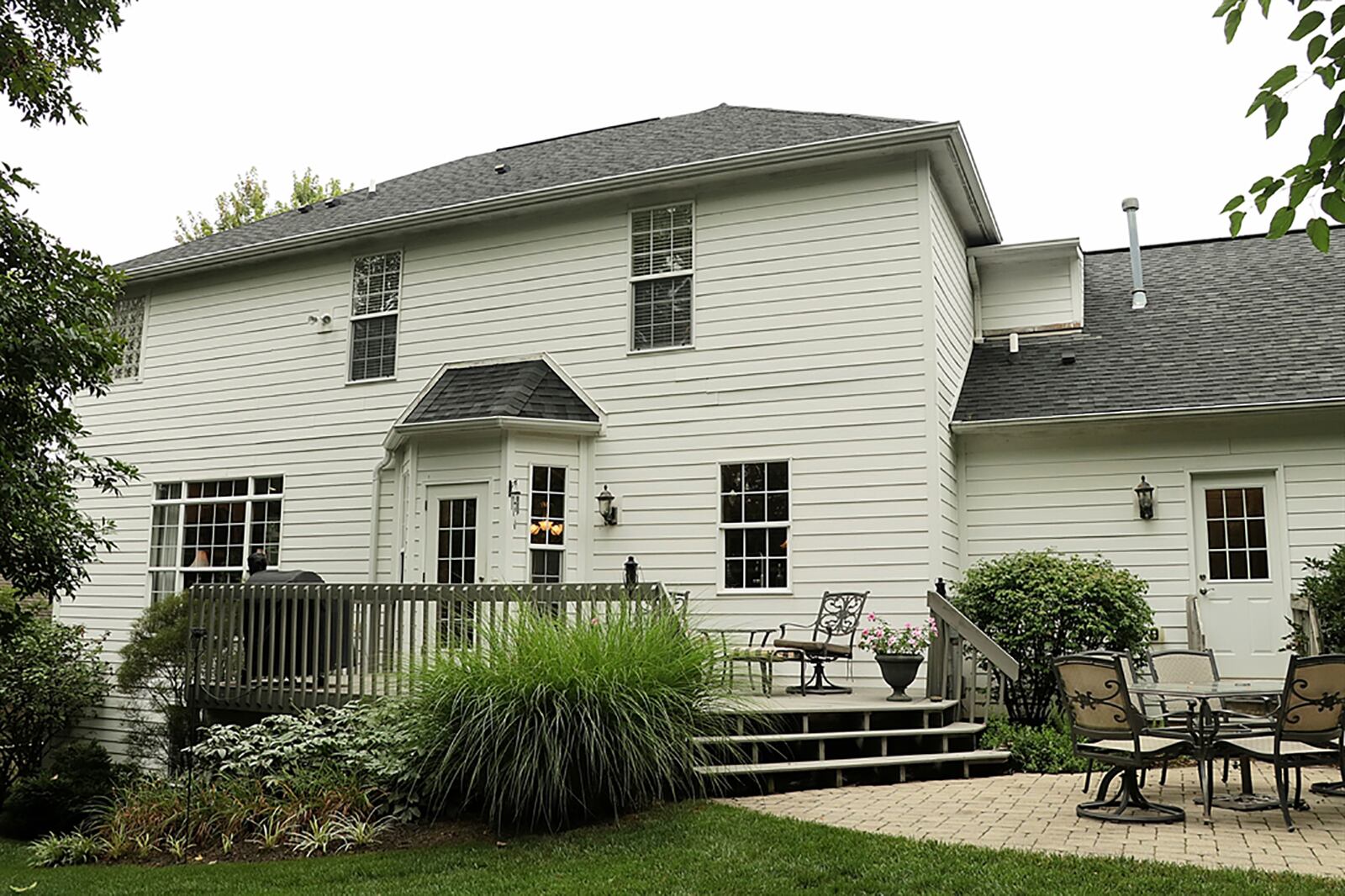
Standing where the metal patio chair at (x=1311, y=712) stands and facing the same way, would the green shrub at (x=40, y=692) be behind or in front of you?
in front

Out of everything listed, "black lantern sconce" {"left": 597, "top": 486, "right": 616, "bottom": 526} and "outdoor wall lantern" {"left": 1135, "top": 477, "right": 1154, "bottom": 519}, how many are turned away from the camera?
0

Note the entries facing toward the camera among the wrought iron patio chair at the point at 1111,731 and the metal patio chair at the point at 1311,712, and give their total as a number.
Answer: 0

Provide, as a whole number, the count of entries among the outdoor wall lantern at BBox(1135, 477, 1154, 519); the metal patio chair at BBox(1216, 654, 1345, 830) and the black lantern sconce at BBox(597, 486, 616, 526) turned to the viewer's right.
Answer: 0

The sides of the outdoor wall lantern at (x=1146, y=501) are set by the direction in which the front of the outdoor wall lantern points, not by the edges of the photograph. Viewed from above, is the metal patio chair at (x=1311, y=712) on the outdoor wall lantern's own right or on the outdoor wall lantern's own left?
on the outdoor wall lantern's own left

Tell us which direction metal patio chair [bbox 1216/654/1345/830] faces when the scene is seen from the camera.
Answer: facing away from the viewer and to the left of the viewer

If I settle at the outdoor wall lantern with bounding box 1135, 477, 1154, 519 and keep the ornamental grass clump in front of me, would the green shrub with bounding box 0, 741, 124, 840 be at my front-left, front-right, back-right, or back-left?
front-right

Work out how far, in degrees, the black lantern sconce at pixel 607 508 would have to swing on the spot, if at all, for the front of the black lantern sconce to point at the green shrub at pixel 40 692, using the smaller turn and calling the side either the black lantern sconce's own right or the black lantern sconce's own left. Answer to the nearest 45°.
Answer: approximately 45° to the black lantern sconce's own right

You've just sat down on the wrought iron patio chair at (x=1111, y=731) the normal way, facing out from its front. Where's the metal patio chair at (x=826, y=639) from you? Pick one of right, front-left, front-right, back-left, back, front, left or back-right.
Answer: left

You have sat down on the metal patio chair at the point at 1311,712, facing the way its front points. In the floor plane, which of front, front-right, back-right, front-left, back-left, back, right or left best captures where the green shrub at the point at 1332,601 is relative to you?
front-right

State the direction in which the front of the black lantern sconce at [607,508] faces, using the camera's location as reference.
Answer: facing the viewer and to the left of the viewer

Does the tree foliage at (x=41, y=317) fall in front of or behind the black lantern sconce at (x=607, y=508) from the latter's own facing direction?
in front

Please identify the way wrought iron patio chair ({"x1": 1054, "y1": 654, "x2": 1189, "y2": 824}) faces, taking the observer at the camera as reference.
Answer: facing away from the viewer and to the right of the viewer

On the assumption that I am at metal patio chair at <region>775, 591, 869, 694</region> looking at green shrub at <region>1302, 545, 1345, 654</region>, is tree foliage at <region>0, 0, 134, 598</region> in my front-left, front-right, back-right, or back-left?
back-right

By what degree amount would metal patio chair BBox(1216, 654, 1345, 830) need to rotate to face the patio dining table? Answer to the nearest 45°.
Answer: approximately 45° to its left

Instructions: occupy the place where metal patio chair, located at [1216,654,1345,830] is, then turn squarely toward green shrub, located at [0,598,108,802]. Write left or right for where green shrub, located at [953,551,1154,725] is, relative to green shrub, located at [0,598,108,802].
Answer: right

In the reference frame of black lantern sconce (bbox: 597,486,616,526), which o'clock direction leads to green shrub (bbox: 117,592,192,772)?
The green shrub is roughly at 2 o'clock from the black lantern sconce.

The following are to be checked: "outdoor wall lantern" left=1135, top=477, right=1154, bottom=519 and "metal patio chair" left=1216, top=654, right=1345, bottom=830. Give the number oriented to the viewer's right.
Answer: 0
